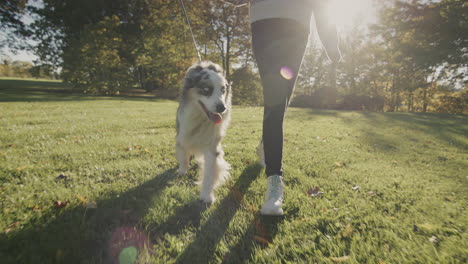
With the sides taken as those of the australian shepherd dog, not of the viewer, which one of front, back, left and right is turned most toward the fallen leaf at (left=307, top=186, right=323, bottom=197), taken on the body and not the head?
left

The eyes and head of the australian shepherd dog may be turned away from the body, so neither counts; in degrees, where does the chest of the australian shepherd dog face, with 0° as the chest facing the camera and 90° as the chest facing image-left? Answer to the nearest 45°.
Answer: approximately 0°

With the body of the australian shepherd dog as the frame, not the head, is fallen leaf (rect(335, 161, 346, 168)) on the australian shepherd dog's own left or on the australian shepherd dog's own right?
on the australian shepherd dog's own left

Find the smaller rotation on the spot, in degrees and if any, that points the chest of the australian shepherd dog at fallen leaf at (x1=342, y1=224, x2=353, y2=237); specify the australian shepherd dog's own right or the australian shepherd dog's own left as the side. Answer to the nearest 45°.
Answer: approximately 45° to the australian shepherd dog's own left

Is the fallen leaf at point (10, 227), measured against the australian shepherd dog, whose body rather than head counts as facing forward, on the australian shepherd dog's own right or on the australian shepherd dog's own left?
on the australian shepherd dog's own right

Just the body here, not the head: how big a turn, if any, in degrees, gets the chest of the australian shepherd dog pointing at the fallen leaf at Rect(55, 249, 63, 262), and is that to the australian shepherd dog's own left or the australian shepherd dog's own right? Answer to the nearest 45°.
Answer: approximately 45° to the australian shepherd dog's own right

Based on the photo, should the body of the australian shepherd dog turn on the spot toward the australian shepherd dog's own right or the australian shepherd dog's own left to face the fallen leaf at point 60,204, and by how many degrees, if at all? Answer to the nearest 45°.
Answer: approximately 45° to the australian shepherd dog's own right

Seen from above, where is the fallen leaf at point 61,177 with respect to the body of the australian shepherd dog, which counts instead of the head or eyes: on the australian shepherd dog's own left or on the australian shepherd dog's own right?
on the australian shepherd dog's own right

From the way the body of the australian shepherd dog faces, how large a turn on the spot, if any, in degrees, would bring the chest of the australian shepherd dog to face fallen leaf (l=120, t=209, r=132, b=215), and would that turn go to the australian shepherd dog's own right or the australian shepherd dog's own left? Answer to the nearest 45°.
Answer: approximately 45° to the australian shepherd dog's own right

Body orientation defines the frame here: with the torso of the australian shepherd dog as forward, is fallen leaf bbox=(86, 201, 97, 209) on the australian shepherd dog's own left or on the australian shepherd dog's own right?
on the australian shepherd dog's own right
